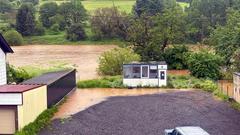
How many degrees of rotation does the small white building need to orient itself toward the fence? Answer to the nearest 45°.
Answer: approximately 90° to its left

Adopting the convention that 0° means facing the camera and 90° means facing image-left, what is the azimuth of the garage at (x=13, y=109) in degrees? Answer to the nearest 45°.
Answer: approximately 0°

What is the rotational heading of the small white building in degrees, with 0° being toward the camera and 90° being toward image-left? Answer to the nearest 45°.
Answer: approximately 0°

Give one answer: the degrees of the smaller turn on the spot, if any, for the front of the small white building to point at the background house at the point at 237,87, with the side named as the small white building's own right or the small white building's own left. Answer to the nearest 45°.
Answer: approximately 45° to the small white building's own left

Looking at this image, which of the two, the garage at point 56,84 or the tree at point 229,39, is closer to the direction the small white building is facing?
the garage

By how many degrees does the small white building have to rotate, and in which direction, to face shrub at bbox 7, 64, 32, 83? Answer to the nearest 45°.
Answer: approximately 90° to its right

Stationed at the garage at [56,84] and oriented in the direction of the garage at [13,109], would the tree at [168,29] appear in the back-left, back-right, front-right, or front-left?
back-left

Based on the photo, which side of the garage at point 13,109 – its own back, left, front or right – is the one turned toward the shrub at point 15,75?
back

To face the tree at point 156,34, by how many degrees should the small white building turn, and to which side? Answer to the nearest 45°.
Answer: approximately 180°
